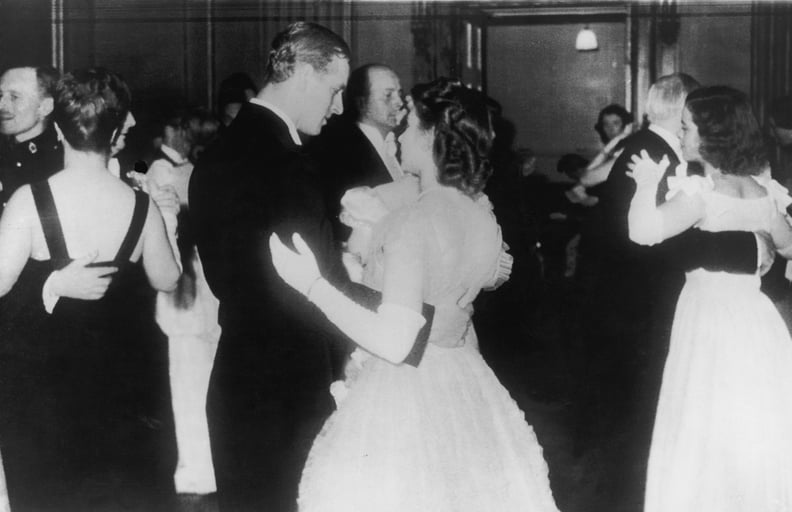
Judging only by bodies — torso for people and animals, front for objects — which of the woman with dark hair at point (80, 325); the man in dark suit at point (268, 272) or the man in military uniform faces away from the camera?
the woman with dark hair

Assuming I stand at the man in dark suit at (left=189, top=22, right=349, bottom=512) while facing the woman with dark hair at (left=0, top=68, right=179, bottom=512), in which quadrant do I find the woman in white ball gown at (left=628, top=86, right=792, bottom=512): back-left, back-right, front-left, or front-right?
back-right

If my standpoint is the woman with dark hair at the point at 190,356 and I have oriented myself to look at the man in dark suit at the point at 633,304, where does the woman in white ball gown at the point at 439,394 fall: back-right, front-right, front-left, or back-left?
front-right

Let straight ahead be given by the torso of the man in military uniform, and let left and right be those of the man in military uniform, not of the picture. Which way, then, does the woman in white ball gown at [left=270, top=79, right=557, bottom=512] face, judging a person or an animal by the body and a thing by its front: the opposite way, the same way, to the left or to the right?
to the right

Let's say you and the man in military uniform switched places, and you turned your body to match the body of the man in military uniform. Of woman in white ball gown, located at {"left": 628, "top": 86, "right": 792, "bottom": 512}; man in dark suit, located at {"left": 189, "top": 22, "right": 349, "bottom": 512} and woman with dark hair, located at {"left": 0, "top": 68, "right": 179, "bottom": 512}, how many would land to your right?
0

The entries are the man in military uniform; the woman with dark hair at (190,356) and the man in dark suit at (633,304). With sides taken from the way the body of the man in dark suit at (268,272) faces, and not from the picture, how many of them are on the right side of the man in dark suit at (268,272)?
0

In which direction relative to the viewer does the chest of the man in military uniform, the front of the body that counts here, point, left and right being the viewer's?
facing the viewer and to the left of the viewer

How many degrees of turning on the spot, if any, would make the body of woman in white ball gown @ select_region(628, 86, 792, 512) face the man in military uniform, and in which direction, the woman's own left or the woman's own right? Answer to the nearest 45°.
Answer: approximately 45° to the woman's own left

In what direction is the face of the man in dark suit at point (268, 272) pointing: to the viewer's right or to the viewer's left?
to the viewer's right

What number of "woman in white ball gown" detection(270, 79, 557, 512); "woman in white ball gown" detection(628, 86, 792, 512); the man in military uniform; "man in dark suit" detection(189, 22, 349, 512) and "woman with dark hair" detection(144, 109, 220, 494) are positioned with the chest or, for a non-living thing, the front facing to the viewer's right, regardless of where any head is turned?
1

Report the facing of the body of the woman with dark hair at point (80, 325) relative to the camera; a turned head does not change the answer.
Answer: away from the camera

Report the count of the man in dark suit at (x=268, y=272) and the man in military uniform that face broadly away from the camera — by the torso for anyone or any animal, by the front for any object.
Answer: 0

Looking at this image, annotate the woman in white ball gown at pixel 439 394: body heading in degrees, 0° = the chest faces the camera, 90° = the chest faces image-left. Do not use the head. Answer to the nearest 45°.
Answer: approximately 135°
